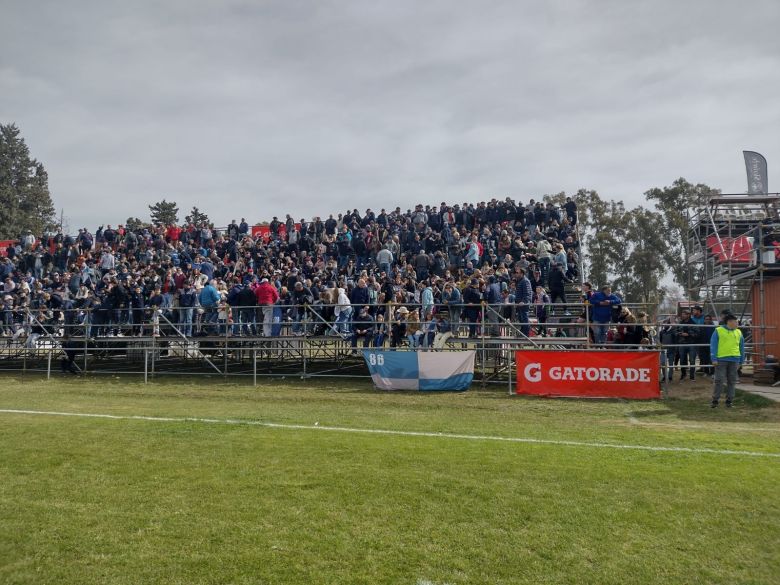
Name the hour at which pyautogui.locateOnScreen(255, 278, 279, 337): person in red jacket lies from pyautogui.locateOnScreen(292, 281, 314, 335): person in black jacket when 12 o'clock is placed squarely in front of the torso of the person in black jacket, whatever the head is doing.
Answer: The person in red jacket is roughly at 3 o'clock from the person in black jacket.

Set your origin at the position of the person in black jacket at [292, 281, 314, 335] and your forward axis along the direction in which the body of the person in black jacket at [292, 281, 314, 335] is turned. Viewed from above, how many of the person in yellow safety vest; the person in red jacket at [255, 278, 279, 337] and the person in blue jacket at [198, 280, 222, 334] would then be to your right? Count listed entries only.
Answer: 2

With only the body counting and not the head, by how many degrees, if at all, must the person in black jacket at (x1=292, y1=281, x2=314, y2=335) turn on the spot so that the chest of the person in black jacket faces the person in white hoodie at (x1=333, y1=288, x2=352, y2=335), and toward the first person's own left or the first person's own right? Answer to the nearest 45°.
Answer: approximately 45° to the first person's own left

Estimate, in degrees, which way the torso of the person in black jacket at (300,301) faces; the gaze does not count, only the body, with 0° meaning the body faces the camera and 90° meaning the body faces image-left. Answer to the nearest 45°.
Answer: approximately 0°

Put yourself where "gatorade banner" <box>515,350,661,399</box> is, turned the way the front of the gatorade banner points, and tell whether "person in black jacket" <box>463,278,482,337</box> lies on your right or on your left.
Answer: on your right

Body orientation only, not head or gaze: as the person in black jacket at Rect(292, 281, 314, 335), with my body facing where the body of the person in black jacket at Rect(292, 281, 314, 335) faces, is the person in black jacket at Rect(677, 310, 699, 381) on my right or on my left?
on my left

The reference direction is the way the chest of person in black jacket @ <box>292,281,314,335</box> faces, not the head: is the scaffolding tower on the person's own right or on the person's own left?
on the person's own left

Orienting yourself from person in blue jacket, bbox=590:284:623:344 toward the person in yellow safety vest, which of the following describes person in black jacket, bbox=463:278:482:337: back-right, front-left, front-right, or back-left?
back-right

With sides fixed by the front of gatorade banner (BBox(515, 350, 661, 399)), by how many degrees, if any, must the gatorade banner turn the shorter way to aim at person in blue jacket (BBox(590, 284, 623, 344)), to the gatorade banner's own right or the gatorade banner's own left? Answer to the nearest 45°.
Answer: approximately 180°

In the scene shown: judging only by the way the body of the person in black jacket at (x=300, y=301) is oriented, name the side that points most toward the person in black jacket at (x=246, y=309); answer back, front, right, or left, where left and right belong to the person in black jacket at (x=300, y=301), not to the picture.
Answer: right
